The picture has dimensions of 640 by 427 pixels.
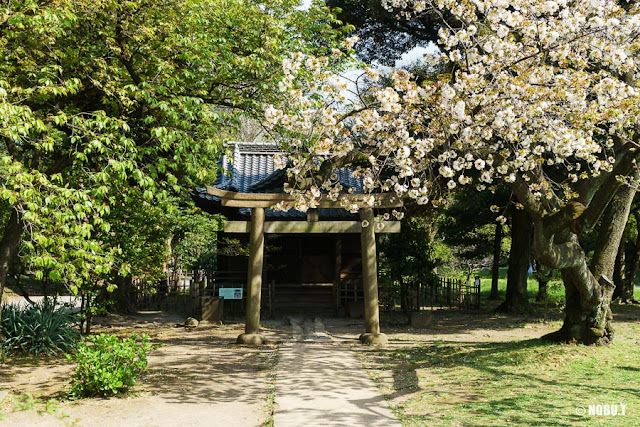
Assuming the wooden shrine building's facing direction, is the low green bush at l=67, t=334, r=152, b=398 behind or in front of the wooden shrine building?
in front

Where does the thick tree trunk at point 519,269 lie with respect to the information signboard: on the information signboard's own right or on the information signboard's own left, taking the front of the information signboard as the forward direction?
on the information signboard's own left

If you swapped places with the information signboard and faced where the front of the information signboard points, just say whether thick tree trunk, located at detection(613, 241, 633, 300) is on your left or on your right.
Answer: on your left

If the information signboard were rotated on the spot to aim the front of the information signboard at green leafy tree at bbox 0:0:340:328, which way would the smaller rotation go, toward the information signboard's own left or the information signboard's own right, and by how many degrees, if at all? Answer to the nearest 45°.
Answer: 0° — it already faces it

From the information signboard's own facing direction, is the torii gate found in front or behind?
in front

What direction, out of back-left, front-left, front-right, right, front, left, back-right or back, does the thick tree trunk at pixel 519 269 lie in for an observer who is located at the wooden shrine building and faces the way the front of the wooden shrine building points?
left

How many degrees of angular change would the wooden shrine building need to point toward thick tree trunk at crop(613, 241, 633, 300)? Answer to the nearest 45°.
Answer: approximately 90° to its left

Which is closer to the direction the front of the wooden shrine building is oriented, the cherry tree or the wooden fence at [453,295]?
the cherry tree
